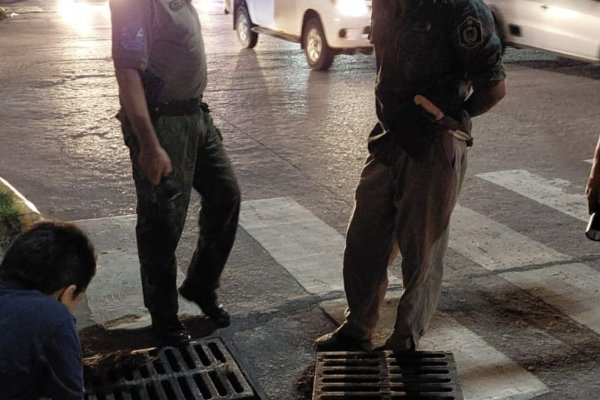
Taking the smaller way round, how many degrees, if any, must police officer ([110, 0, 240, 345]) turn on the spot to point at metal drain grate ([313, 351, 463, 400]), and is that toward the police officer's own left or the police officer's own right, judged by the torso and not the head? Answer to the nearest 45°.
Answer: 0° — they already face it

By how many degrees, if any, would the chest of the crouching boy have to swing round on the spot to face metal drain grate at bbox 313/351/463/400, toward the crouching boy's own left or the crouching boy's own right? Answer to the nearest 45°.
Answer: approximately 45° to the crouching boy's own right

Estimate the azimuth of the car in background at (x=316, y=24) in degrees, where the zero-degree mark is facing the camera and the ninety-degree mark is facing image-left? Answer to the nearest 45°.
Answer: approximately 315°

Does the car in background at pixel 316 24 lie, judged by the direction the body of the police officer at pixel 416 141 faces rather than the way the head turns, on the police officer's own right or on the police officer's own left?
on the police officer's own right

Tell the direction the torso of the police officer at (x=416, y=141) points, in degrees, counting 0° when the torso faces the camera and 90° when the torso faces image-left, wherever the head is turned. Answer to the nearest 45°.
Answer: approximately 45°

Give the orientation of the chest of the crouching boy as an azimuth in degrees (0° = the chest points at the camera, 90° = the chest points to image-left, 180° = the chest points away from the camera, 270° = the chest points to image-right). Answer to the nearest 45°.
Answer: approximately 225°

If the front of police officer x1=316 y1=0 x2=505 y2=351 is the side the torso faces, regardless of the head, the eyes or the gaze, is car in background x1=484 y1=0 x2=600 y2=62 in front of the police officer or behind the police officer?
behind
